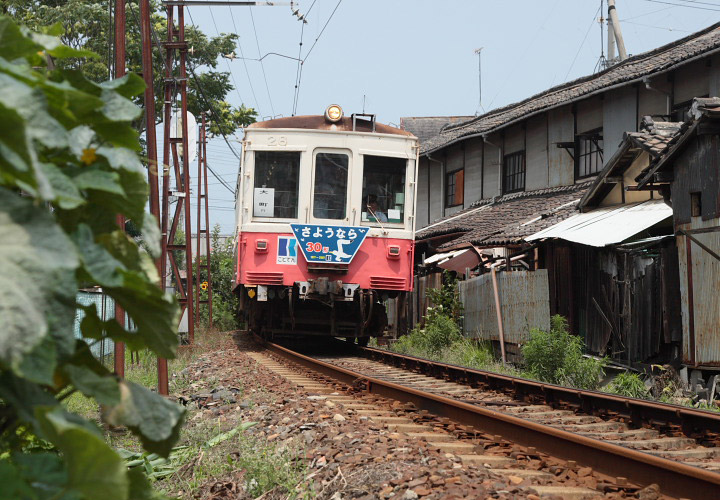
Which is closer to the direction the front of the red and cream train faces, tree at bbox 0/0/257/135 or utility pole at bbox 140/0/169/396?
the utility pole

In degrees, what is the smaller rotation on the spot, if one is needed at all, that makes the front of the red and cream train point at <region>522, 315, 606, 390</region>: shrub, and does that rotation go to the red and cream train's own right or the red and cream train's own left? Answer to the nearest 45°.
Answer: approximately 45° to the red and cream train's own left

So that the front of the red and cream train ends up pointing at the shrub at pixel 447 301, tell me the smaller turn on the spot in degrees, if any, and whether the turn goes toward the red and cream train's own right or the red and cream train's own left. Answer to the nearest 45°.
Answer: approximately 135° to the red and cream train's own left

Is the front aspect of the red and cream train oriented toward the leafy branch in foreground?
yes

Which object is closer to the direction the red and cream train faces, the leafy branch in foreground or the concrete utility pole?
the leafy branch in foreground

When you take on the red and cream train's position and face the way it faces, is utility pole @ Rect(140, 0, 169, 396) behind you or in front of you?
in front

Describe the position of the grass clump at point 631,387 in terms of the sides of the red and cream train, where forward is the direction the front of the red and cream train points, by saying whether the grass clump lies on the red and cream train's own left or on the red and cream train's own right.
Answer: on the red and cream train's own left

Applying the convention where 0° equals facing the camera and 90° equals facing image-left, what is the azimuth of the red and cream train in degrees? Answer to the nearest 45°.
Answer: approximately 0°

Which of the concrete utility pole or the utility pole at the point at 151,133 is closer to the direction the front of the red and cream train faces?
the utility pole

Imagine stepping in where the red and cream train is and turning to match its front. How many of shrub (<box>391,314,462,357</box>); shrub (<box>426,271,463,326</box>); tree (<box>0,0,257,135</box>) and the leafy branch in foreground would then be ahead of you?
1
